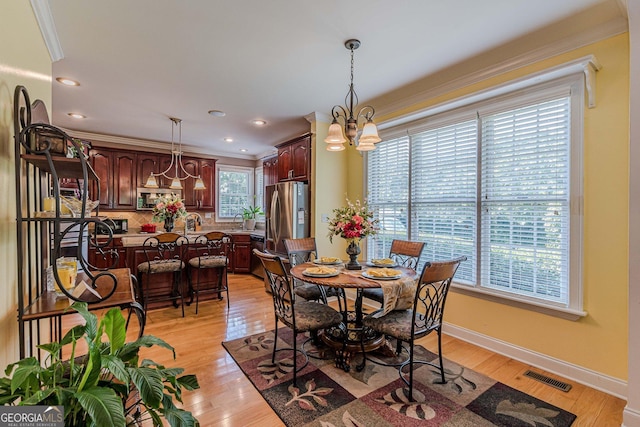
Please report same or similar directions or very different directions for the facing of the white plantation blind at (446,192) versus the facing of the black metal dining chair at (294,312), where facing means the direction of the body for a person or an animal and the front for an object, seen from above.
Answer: very different directions

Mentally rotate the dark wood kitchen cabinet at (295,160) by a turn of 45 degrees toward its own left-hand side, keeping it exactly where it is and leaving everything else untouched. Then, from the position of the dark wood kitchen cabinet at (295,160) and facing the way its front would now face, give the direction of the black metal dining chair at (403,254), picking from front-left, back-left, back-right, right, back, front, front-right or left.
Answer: front-left

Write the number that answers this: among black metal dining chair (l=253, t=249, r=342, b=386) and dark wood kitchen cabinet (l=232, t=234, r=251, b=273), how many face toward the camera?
1

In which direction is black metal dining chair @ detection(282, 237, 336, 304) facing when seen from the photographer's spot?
facing the viewer and to the right of the viewer

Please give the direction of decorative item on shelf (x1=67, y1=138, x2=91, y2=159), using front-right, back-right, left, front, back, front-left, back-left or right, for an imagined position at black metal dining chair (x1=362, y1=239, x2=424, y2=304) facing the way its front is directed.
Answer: front

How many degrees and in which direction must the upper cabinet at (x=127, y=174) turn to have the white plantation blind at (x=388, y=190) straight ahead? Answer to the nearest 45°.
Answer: approximately 45° to its left

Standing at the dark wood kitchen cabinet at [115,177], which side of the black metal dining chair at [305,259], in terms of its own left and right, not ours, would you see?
back

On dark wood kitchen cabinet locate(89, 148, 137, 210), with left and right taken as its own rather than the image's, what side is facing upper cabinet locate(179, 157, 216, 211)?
left

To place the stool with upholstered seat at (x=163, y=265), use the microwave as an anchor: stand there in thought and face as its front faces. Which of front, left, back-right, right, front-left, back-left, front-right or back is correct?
front

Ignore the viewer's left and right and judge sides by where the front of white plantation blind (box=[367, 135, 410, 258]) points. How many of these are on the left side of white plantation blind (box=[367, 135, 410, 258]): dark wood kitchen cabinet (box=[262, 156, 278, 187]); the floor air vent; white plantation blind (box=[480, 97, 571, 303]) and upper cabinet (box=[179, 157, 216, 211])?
2

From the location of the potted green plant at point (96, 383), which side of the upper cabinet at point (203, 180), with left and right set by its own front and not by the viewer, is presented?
front

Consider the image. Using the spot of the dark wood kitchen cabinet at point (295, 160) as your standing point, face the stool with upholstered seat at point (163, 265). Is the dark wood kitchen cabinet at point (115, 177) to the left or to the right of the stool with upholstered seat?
right

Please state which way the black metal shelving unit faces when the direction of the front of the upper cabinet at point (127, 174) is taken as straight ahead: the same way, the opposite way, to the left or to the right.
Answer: to the left

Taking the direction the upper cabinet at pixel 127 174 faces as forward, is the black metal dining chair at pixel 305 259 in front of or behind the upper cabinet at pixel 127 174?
in front

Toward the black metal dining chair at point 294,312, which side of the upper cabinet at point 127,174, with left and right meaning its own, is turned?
front

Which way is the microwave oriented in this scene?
toward the camera

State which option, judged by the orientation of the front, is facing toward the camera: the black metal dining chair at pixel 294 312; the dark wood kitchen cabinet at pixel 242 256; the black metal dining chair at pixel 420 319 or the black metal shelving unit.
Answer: the dark wood kitchen cabinet
